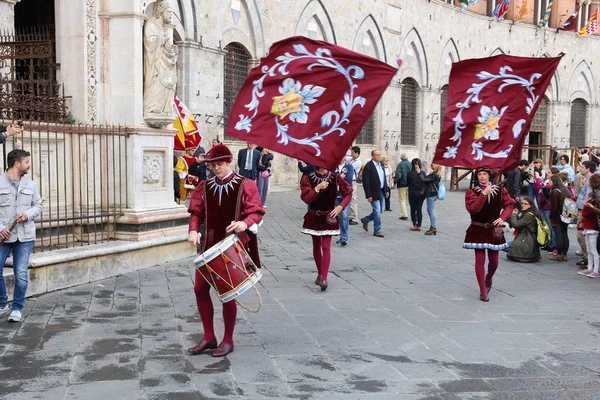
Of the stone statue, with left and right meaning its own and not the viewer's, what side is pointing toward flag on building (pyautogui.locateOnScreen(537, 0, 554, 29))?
left

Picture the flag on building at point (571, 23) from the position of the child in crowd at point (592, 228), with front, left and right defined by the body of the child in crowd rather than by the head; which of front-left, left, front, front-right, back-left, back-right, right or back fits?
right

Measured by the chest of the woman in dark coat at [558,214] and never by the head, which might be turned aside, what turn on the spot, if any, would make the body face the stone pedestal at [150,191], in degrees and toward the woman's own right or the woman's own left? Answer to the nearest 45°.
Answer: approximately 45° to the woman's own left

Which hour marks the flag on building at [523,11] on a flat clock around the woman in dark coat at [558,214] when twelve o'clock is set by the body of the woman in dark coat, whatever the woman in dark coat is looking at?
The flag on building is roughly at 3 o'clock from the woman in dark coat.

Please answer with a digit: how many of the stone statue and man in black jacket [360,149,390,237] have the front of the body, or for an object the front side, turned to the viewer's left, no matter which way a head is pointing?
0

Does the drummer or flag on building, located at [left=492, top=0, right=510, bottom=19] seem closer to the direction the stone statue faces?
the drummer

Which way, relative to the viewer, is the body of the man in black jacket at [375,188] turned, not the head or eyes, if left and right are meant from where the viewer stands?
facing the viewer and to the right of the viewer

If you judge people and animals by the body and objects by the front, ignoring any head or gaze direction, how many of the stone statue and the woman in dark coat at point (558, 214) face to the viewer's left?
1

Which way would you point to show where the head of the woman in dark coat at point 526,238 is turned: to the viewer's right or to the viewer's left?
to the viewer's left

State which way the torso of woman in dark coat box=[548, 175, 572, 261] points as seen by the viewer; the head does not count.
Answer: to the viewer's left

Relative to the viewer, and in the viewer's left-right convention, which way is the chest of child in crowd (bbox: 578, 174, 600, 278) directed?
facing to the left of the viewer
